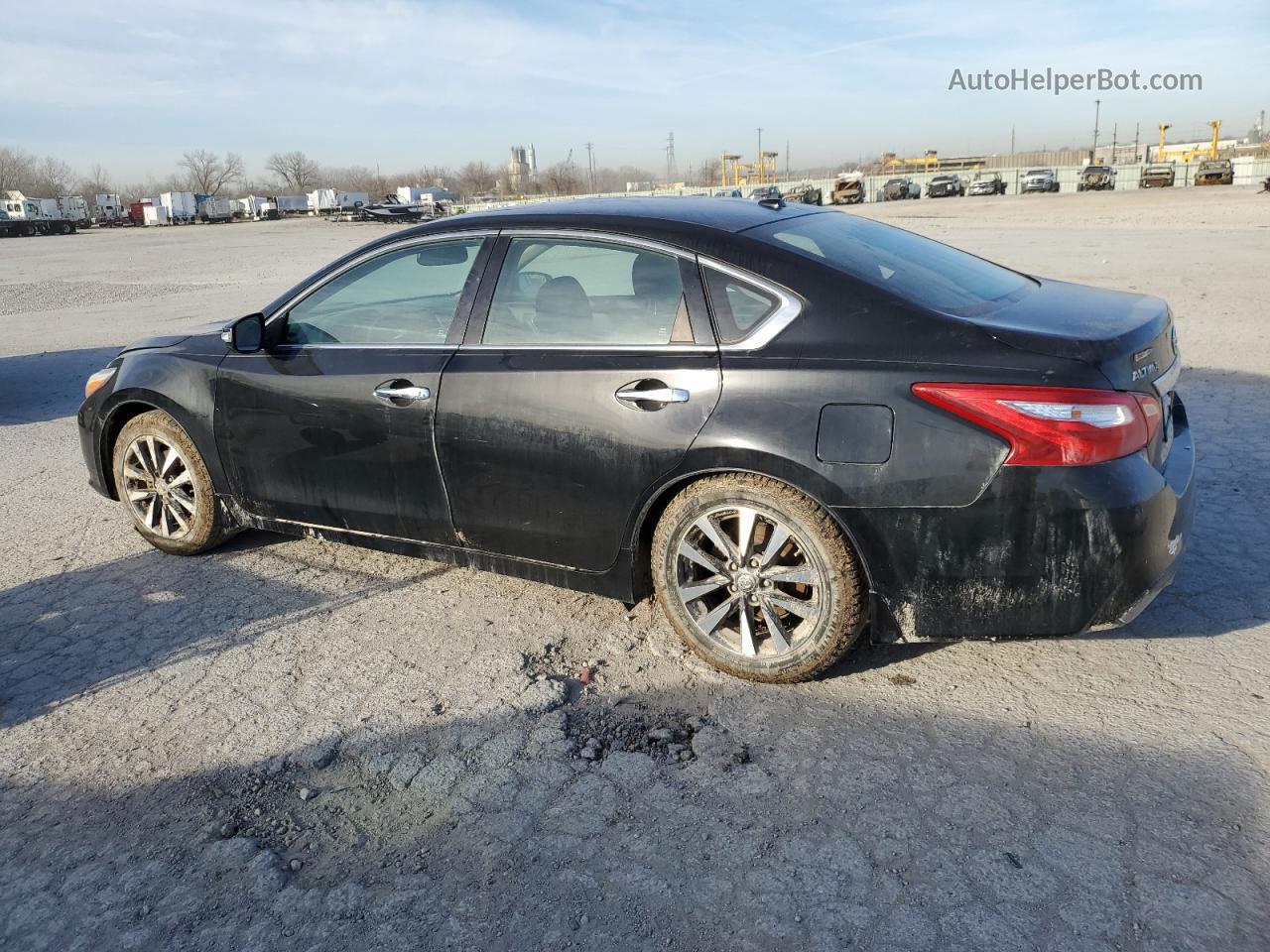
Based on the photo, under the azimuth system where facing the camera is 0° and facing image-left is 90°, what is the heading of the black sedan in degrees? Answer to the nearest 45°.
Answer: approximately 135°
